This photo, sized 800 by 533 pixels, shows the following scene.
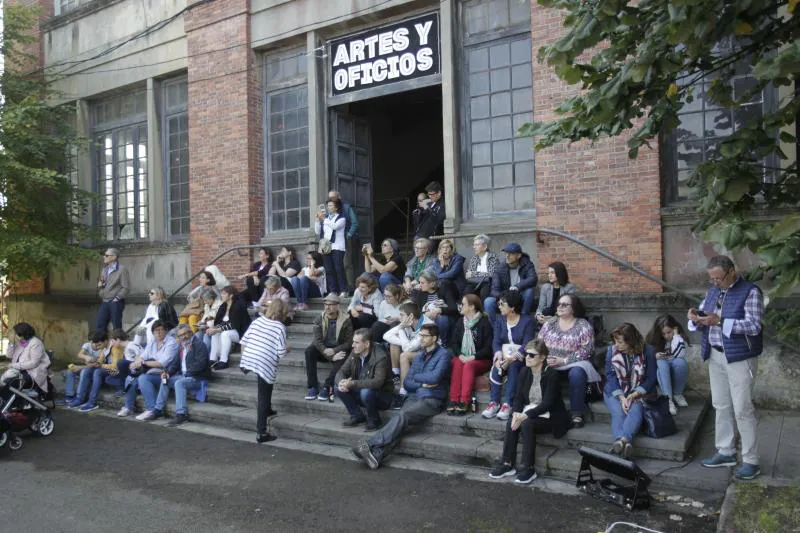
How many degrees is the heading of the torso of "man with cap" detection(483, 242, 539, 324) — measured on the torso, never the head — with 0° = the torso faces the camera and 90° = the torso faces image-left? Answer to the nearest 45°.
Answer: approximately 45°

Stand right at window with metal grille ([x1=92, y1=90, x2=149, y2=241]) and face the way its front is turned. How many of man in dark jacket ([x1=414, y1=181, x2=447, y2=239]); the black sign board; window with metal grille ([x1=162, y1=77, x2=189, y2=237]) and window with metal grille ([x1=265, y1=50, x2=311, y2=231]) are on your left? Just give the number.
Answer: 4

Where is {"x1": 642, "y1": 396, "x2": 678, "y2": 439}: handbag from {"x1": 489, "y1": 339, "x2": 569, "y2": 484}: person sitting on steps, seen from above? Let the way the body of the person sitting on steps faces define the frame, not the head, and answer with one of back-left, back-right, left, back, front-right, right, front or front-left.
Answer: back-left

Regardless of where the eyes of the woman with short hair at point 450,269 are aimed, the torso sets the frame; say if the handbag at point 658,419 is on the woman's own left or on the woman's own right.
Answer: on the woman's own left

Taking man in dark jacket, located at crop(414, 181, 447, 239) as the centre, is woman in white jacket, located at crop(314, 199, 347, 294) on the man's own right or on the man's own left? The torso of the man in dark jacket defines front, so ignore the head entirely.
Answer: on the man's own right

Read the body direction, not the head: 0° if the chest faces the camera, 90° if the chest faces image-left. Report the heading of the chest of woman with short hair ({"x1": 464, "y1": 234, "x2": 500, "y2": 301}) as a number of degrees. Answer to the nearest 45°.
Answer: approximately 45°

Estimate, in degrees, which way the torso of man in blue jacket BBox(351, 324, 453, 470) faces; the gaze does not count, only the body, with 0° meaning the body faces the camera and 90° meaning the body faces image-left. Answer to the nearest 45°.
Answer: approximately 45°

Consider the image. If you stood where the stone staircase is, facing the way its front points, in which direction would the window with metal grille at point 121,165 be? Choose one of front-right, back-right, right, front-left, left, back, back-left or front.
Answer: right
